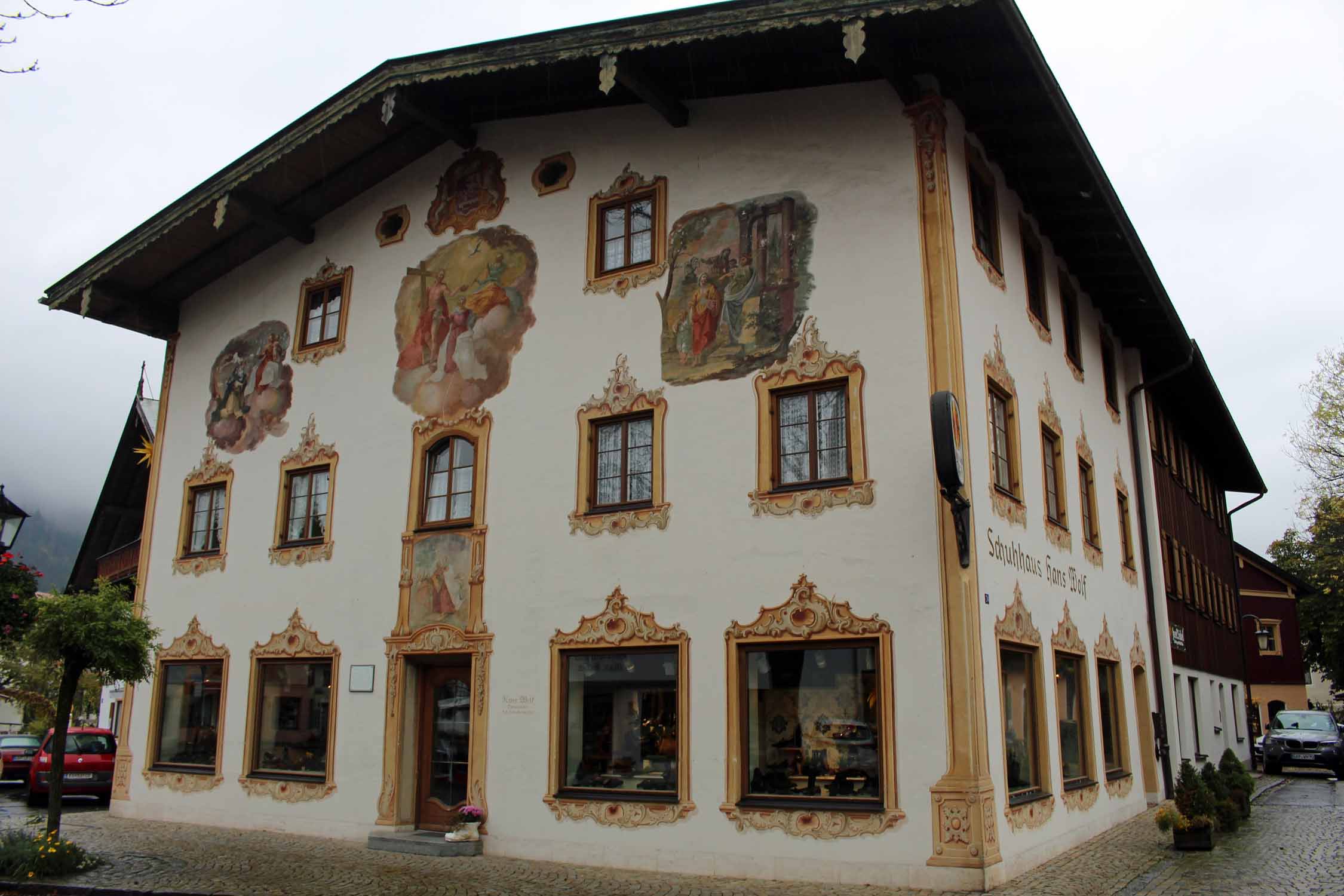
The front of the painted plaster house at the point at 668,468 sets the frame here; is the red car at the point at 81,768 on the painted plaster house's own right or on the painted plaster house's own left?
on the painted plaster house's own right

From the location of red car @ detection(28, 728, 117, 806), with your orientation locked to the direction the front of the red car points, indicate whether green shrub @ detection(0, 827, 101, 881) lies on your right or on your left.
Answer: on your left

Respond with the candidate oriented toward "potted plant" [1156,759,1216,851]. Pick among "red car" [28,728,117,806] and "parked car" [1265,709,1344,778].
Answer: the parked car

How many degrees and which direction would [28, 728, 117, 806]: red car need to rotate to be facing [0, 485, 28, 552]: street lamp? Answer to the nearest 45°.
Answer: approximately 135° to its left

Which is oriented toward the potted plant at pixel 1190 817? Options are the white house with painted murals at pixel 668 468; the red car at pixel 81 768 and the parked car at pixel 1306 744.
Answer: the parked car

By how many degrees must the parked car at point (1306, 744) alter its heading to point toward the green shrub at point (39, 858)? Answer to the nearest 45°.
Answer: approximately 45° to its right

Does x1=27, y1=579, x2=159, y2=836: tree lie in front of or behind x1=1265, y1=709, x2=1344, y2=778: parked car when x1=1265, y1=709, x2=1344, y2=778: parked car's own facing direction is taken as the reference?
in front

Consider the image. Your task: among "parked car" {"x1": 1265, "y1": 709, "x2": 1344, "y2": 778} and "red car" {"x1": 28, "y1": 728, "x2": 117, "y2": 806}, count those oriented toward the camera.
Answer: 1

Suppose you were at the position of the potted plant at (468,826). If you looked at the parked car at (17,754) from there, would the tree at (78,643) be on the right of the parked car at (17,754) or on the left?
left
